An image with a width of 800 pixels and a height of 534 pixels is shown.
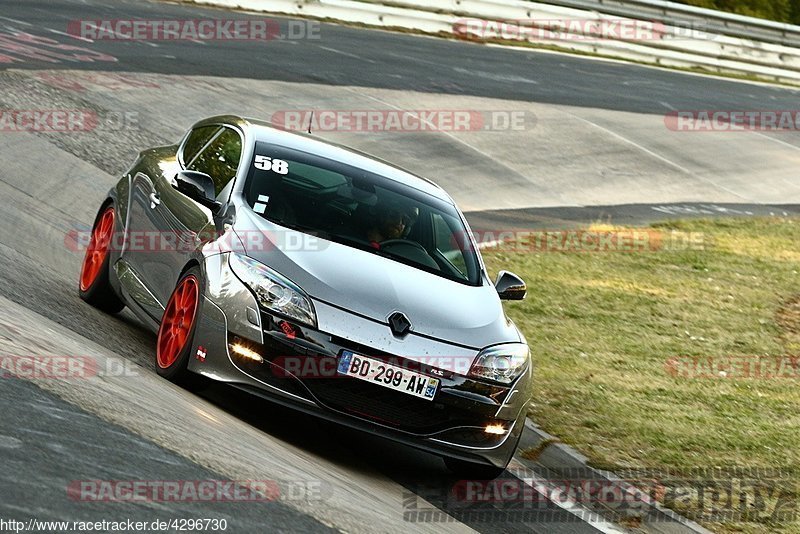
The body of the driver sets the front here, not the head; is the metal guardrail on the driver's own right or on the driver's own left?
on the driver's own left

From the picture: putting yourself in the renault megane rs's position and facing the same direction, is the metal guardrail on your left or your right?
on your left

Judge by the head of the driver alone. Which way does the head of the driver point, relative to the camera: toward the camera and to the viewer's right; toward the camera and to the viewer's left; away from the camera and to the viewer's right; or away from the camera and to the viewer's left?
toward the camera and to the viewer's right

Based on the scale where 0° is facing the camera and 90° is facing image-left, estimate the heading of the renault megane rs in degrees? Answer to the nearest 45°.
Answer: approximately 315°

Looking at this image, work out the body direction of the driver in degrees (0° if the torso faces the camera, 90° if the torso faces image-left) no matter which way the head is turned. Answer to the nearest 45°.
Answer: approximately 315°
